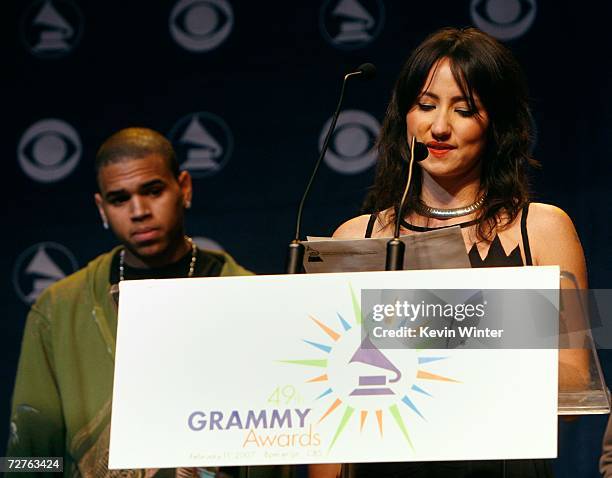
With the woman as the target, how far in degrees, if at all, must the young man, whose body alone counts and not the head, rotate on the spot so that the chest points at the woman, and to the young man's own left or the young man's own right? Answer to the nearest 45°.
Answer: approximately 45° to the young man's own left

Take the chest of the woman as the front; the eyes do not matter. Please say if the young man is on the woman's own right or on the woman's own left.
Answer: on the woman's own right

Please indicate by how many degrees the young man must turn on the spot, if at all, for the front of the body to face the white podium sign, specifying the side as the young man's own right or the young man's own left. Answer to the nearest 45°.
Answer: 0° — they already face it

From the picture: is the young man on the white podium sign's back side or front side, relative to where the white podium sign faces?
on the back side

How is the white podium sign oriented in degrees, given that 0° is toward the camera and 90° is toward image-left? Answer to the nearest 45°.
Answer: approximately 0°
